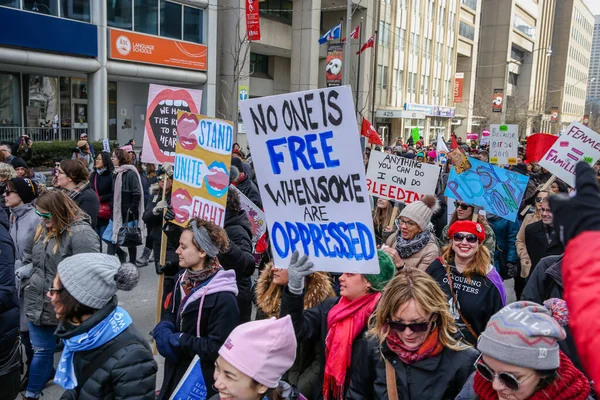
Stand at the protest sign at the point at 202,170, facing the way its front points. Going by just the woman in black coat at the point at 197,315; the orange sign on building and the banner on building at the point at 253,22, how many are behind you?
2

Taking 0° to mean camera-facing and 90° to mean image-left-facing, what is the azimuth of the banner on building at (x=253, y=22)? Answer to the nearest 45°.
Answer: approximately 0°

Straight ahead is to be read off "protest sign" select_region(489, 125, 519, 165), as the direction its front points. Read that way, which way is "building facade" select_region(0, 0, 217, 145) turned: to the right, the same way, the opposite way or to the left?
to the left

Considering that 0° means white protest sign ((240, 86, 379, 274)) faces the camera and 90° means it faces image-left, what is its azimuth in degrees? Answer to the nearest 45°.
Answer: approximately 0°

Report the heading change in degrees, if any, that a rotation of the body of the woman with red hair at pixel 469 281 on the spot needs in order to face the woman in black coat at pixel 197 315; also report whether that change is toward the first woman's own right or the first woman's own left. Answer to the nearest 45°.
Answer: approximately 45° to the first woman's own right

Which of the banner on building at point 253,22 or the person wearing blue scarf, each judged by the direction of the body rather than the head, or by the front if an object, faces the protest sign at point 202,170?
the banner on building

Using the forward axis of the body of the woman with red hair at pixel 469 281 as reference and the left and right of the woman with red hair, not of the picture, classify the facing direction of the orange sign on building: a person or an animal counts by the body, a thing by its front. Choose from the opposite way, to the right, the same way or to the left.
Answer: to the left

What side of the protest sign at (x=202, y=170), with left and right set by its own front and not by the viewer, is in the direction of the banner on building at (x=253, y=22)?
back
